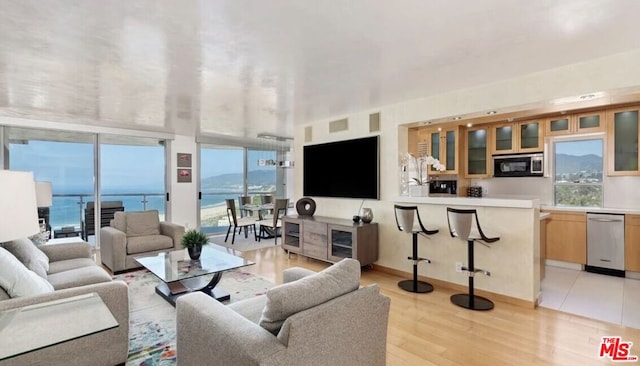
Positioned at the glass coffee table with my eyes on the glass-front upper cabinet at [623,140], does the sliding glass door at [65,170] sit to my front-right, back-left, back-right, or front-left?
back-left

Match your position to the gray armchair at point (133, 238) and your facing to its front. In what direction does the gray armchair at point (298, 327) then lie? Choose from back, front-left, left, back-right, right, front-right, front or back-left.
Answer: front-right

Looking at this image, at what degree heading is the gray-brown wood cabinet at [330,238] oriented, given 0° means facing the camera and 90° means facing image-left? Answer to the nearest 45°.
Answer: approximately 45°

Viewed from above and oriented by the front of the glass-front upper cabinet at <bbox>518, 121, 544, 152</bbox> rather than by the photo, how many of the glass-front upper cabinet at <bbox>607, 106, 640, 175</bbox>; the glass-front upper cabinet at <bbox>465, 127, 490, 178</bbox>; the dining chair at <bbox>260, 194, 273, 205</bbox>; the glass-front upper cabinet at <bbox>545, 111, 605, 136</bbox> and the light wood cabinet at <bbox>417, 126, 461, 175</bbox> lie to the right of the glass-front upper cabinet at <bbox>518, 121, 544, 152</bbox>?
3

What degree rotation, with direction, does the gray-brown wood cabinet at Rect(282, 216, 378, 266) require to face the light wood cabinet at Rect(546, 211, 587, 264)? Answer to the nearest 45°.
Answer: approximately 135° to its left

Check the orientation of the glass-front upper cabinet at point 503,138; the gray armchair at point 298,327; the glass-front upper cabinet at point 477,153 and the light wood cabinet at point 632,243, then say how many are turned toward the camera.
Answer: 3

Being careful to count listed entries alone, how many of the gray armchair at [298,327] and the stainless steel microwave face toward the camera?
1

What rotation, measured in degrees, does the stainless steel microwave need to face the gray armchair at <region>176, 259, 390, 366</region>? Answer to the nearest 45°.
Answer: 0° — it already faces it

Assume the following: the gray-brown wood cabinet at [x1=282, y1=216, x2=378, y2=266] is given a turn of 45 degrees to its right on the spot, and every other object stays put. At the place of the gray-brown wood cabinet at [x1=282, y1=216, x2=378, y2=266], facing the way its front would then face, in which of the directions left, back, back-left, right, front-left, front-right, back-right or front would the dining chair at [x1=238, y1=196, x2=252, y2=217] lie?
front-right

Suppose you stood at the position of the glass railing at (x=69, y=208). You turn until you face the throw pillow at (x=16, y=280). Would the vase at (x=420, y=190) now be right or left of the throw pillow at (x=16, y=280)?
left

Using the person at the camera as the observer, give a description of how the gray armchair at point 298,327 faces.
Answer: facing away from the viewer and to the left of the viewer
